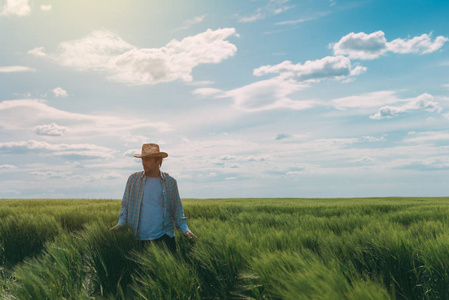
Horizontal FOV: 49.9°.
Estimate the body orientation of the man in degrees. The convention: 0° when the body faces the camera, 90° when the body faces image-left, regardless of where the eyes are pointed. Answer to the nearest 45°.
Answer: approximately 0°
